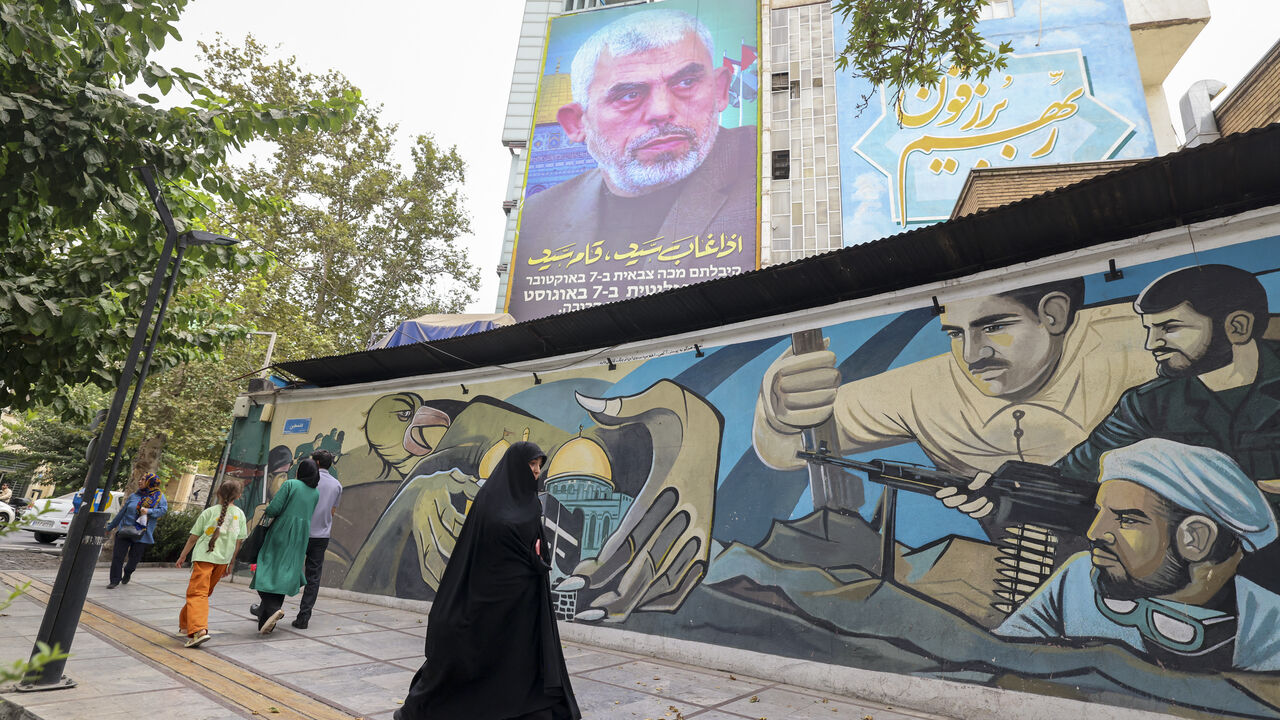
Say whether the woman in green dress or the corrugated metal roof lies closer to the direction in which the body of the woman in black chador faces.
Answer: the corrugated metal roof

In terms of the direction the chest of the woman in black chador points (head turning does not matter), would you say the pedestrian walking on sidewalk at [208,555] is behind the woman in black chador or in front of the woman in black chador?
behind

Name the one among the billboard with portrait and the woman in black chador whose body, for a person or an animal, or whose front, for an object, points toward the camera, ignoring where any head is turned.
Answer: the billboard with portrait

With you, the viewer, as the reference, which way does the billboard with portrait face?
facing the viewer

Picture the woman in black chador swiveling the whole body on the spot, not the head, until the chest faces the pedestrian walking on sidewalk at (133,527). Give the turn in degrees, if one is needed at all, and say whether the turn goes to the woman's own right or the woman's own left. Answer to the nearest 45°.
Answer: approximately 135° to the woman's own left

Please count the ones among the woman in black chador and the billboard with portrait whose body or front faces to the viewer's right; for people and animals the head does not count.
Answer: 1

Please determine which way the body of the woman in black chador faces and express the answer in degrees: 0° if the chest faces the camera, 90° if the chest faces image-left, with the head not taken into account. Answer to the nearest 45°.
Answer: approximately 270°

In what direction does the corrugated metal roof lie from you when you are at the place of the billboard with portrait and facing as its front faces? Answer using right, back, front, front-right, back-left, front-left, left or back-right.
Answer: front

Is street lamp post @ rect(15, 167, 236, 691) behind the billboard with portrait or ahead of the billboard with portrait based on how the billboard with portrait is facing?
ahead

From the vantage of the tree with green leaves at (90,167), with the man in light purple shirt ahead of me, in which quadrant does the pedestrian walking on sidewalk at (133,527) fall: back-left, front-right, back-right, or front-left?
front-left

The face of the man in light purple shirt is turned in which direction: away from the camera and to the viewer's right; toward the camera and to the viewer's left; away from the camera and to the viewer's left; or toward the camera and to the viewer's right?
away from the camera and to the viewer's left
